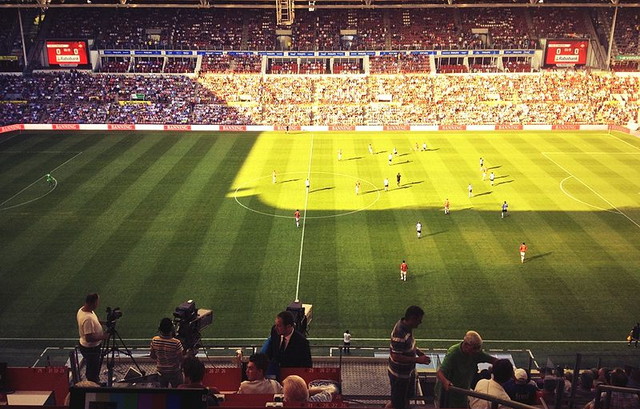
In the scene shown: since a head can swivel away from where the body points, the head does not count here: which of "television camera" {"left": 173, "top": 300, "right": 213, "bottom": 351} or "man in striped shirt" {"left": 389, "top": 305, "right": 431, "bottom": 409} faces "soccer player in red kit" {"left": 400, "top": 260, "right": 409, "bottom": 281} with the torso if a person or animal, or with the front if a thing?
the television camera

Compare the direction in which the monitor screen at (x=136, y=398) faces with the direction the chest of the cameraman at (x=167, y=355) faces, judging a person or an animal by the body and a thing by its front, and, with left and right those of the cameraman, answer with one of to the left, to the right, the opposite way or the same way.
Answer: the opposite way

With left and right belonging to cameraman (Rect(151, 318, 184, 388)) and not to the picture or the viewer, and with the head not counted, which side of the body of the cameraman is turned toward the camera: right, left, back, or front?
back

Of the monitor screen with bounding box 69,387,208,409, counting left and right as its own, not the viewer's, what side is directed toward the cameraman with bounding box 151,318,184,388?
back

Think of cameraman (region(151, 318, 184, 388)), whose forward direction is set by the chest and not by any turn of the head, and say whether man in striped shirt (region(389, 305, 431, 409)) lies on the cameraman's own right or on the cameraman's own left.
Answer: on the cameraman's own right

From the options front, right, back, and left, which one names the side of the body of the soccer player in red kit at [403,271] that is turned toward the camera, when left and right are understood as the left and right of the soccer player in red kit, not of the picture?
back

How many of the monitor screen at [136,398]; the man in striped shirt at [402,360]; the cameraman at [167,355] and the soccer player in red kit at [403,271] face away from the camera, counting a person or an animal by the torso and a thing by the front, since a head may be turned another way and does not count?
2
